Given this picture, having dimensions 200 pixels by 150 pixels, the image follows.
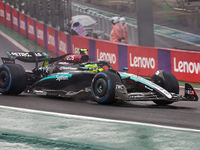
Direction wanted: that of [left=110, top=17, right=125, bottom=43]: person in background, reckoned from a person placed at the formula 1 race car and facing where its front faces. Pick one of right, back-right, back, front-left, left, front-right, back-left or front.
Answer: back-left

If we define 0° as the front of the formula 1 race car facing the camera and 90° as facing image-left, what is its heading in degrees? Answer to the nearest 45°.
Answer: approximately 315°
